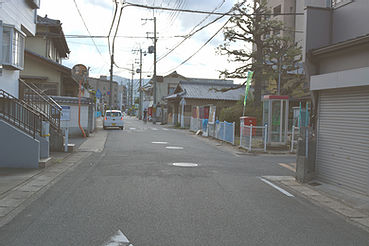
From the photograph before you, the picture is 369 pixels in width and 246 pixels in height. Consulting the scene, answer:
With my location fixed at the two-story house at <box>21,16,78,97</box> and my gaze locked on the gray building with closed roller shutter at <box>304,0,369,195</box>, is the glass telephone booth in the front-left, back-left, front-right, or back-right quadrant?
front-left

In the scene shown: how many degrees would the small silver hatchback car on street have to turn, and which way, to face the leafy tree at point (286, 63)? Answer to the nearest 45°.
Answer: approximately 135° to its right

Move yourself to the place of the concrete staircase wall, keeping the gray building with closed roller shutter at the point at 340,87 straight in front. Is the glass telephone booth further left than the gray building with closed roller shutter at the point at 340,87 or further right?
left

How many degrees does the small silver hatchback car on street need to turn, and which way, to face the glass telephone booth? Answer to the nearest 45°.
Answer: approximately 135° to its right

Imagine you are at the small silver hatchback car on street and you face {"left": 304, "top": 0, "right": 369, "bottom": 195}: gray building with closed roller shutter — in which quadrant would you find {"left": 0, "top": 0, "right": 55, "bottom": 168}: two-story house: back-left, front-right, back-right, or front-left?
front-right

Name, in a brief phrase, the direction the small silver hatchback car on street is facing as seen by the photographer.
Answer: facing away from the viewer

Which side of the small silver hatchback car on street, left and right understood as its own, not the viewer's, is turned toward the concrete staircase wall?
back

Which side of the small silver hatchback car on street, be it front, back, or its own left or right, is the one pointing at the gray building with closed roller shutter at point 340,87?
back
